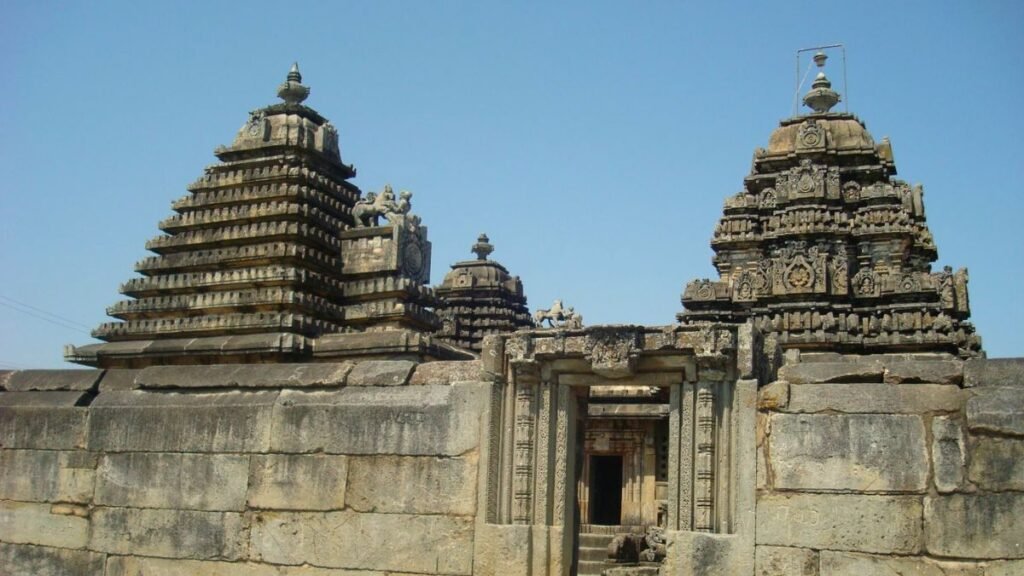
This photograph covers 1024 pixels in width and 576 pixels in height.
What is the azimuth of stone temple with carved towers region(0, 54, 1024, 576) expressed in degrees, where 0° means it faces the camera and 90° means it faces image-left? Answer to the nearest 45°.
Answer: approximately 0°
